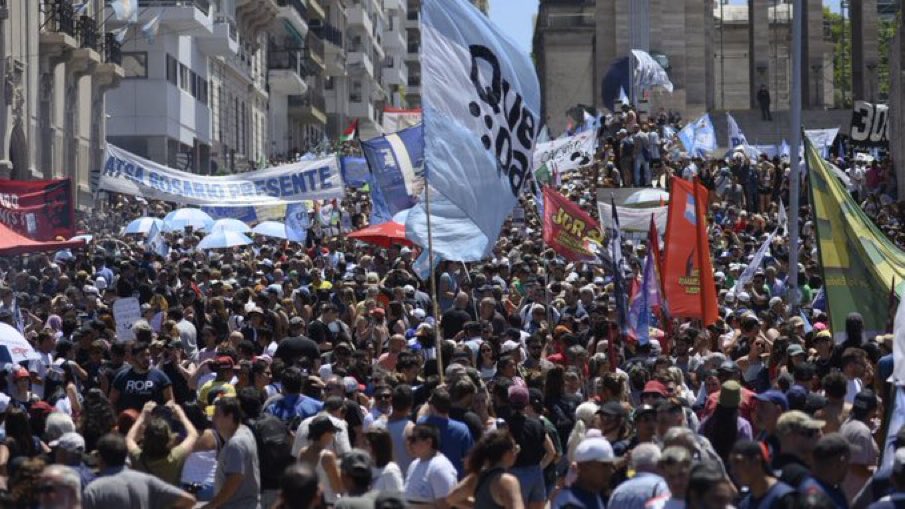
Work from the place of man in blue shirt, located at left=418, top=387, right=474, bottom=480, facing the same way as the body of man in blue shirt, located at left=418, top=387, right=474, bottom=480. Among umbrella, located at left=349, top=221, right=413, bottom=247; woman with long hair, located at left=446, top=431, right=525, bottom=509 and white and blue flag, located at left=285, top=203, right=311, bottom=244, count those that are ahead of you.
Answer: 2

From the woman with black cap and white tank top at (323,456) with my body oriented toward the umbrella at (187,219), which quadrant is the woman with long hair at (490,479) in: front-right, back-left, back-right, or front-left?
back-right

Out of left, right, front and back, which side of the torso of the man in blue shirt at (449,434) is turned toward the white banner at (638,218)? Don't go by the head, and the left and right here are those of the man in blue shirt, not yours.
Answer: front

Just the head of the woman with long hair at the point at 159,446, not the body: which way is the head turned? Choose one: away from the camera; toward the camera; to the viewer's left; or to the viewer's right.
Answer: away from the camera

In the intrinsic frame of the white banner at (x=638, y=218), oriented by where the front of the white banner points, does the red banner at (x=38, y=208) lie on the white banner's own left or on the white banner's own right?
on the white banner's own right

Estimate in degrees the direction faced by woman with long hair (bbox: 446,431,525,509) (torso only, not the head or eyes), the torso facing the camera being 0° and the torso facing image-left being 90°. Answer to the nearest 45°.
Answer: approximately 225°

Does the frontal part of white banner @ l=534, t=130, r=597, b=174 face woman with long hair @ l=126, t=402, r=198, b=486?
yes

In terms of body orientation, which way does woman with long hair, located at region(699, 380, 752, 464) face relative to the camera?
away from the camera

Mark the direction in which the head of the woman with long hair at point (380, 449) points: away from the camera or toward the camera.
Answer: away from the camera

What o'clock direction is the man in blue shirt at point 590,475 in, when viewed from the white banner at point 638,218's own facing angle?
The man in blue shirt is roughly at 12 o'clock from the white banner.

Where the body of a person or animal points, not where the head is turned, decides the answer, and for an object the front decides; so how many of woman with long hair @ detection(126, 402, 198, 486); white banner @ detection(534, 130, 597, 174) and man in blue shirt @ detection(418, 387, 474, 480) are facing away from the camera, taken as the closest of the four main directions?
2
